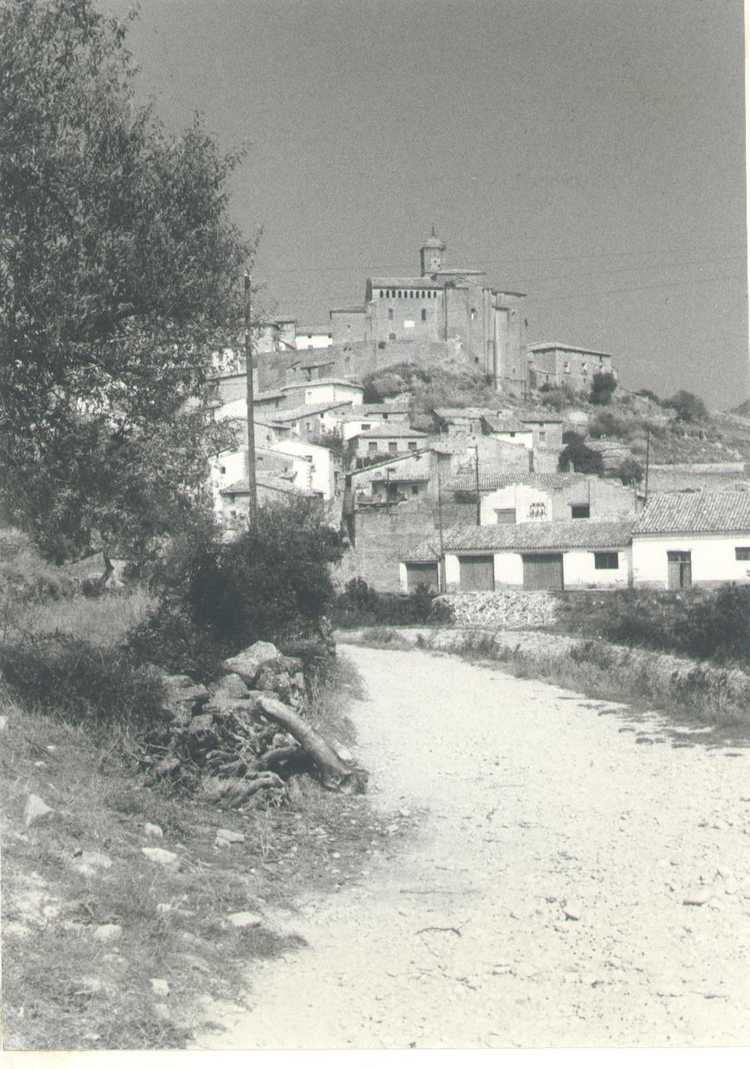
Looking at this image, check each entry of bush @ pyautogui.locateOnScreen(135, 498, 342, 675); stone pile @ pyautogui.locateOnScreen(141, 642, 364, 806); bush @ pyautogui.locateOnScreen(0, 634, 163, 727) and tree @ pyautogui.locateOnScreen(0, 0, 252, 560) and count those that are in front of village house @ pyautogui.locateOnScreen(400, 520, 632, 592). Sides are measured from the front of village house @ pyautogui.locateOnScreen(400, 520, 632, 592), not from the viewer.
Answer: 4

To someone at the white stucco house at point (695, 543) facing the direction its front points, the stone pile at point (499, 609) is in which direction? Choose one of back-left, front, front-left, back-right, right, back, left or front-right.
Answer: front-right

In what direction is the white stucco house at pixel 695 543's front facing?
toward the camera

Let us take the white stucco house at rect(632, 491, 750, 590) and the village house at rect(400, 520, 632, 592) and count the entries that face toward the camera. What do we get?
2

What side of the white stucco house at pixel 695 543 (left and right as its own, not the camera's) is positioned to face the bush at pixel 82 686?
front

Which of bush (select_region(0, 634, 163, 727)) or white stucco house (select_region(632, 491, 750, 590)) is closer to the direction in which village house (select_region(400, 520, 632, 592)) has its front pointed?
the bush

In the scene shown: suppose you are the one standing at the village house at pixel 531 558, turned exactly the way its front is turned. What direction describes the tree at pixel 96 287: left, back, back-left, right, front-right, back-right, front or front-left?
front

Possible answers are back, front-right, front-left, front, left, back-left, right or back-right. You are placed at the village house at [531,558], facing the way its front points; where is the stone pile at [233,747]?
front

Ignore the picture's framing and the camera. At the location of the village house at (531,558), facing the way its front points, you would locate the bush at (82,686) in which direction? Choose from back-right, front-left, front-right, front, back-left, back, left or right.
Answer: front

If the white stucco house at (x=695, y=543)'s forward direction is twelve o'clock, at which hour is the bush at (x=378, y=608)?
The bush is roughly at 2 o'clock from the white stucco house.

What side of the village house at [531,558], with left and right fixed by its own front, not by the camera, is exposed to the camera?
front

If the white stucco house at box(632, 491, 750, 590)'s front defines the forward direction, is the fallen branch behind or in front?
in front

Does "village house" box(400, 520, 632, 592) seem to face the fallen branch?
yes

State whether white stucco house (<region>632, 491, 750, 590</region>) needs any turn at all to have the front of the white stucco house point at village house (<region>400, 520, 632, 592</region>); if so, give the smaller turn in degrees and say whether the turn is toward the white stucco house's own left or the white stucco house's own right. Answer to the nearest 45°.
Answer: approximately 90° to the white stucco house's own right
